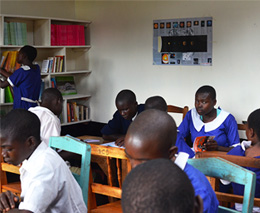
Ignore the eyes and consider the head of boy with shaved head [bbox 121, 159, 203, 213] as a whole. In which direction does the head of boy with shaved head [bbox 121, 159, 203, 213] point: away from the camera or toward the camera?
away from the camera

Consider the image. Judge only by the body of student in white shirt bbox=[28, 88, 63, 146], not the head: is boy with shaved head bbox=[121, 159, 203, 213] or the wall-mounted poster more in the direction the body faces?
the wall-mounted poster

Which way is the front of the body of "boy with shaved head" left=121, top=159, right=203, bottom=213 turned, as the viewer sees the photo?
away from the camera

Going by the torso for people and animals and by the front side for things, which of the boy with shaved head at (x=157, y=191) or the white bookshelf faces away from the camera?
the boy with shaved head

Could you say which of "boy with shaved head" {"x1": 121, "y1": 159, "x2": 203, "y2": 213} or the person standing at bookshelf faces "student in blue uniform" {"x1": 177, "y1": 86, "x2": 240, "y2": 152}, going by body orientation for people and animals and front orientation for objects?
the boy with shaved head

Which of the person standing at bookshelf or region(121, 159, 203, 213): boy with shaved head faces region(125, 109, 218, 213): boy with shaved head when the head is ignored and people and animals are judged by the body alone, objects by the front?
region(121, 159, 203, 213): boy with shaved head

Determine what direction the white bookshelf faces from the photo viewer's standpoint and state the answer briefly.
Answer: facing the viewer and to the right of the viewer

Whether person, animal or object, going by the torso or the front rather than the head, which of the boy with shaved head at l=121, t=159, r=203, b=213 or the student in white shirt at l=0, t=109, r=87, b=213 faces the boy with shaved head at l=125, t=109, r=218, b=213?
the boy with shaved head at l=121, t=159, r=203, b=213

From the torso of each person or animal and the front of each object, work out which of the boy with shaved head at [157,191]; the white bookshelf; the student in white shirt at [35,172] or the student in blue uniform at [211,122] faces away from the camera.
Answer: the boy with shaved head

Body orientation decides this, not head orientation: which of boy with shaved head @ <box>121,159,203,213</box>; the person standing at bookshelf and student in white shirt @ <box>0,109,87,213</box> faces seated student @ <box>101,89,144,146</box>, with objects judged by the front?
the boy with shaved head
